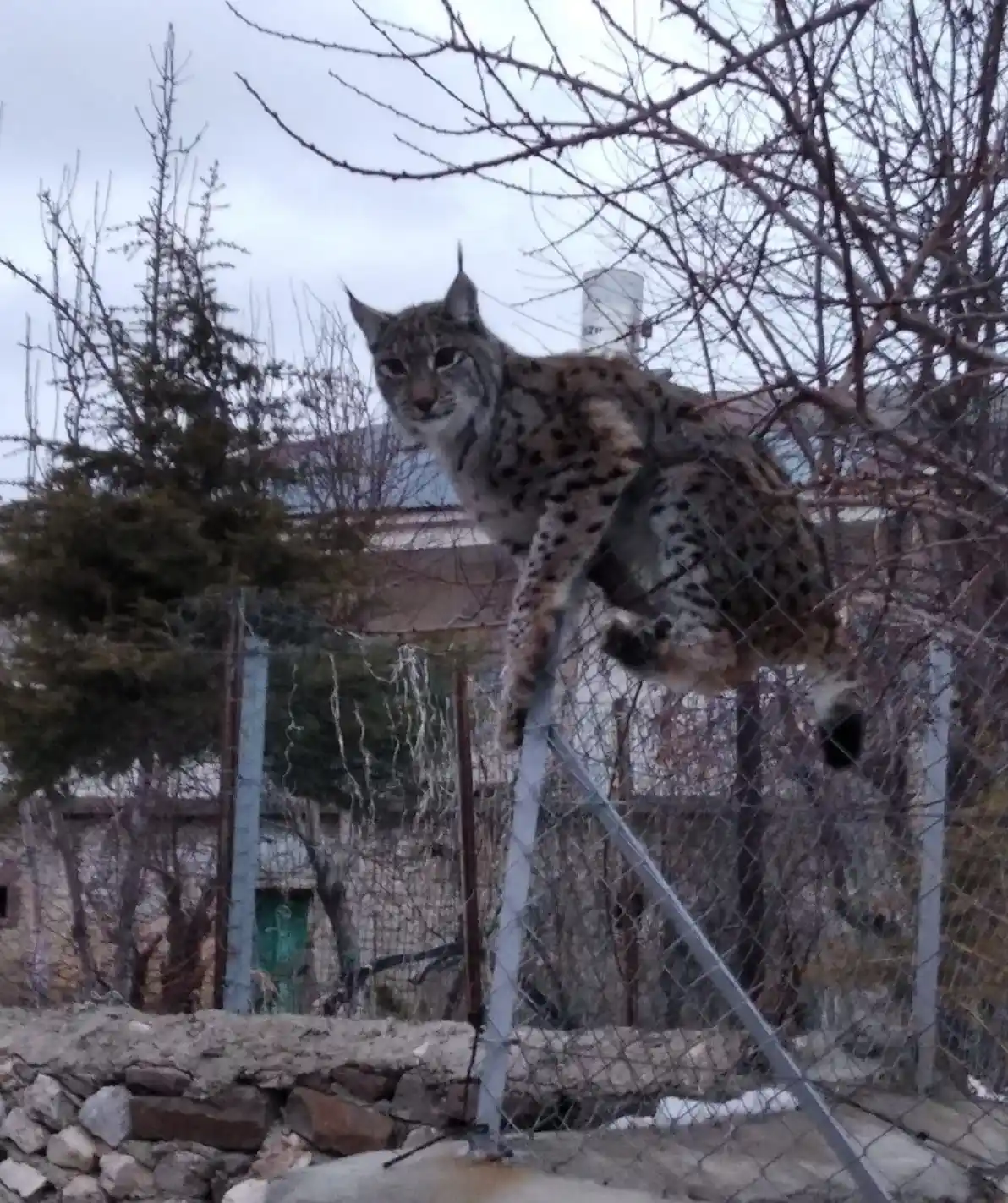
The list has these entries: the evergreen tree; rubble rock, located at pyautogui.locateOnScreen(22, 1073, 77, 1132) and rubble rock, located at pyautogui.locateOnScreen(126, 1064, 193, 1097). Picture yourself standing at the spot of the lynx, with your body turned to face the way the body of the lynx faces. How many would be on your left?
0

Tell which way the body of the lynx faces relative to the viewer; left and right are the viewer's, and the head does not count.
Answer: facing to the left of the viewer

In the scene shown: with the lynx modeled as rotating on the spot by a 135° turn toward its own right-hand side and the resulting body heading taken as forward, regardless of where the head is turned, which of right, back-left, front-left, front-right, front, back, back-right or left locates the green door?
left

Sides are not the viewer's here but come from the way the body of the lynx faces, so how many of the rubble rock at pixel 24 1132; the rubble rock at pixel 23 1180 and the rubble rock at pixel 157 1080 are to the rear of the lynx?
0
